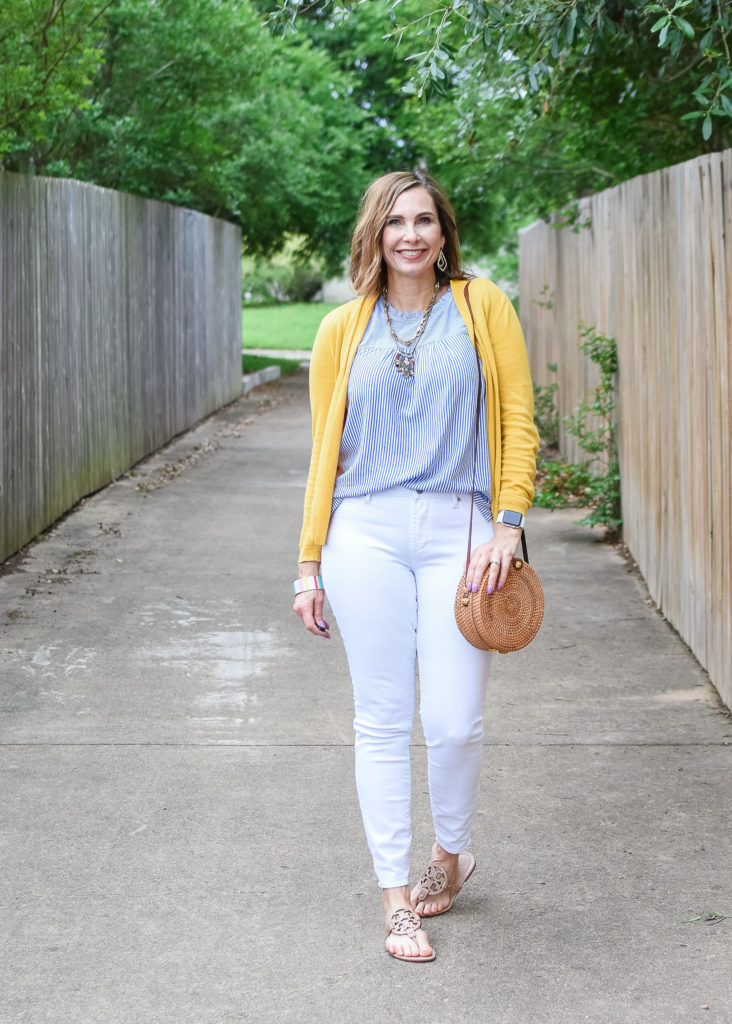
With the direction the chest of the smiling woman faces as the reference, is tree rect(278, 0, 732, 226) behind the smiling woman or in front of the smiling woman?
behind

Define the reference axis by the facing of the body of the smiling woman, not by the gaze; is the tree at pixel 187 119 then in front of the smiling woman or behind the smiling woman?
behind

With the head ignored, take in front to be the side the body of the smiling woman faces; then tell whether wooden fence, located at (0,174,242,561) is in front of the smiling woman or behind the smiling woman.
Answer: behind

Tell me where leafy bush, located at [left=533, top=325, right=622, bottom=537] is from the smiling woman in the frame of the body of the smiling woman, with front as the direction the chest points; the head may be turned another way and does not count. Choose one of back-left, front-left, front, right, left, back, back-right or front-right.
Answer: back

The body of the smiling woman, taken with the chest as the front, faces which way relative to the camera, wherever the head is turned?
toward the camera
